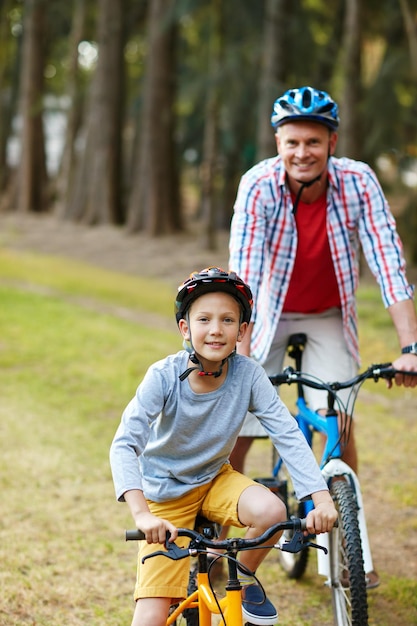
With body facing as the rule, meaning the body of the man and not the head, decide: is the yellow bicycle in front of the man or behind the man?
in front

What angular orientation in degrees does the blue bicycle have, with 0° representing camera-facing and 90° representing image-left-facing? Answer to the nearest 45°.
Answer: approximately 315°

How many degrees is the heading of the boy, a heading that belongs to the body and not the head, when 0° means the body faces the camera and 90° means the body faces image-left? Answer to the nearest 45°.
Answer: approximately 0°

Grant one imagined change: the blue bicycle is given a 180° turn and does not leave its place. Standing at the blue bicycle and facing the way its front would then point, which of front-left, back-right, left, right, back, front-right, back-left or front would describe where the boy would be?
left

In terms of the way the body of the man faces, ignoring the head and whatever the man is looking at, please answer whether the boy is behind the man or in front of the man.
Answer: in front

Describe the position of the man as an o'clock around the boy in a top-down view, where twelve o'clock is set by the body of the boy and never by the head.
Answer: The man is roughly at 7 o'clock from the boy.

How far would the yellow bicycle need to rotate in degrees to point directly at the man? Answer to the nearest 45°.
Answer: approximately 135° to its left

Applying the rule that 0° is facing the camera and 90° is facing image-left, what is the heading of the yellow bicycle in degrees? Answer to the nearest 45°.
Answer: approximately 315°

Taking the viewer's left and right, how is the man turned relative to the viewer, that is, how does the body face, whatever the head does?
facing the viewer

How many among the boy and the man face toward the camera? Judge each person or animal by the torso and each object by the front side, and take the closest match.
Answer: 2
